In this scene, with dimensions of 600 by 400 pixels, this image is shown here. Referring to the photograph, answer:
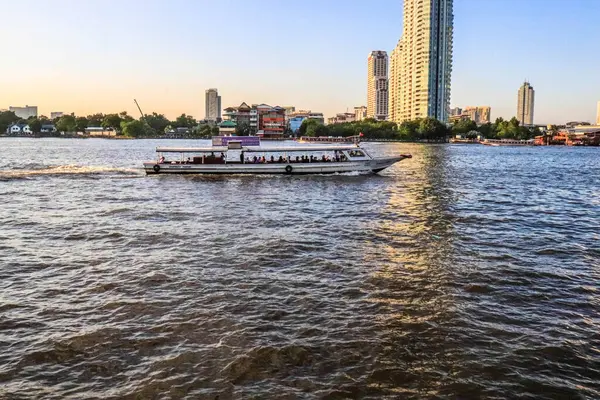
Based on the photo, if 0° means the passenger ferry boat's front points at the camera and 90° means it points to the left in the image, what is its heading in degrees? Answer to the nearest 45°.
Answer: approximately 270°
